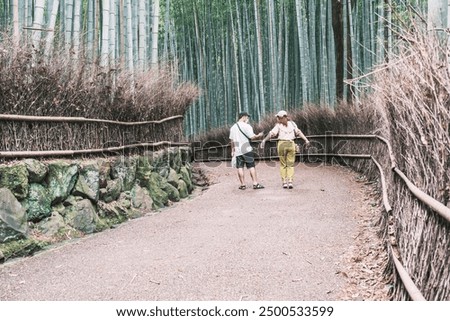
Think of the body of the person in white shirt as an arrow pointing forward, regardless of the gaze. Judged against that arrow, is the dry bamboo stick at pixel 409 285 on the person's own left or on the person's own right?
on the person's own right

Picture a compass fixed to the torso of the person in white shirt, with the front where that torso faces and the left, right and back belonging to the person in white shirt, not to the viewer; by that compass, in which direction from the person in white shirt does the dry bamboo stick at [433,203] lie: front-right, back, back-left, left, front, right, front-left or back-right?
back-right

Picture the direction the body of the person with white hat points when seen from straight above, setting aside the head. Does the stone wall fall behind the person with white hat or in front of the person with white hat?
behind

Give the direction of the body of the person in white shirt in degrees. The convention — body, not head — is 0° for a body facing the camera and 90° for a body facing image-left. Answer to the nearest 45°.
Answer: approximately 225°

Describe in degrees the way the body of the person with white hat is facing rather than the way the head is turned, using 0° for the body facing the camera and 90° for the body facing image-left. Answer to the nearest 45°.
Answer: approximately 180°

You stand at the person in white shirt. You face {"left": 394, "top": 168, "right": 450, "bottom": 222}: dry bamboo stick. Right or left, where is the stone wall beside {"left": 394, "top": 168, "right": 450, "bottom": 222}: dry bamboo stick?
right

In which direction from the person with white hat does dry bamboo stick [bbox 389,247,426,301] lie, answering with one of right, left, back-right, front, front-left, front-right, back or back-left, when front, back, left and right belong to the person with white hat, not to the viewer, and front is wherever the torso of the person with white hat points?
back

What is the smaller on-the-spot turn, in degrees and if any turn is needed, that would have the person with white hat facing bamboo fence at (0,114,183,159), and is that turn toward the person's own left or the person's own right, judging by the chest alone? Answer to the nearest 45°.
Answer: approximately 135° to the person's own left
